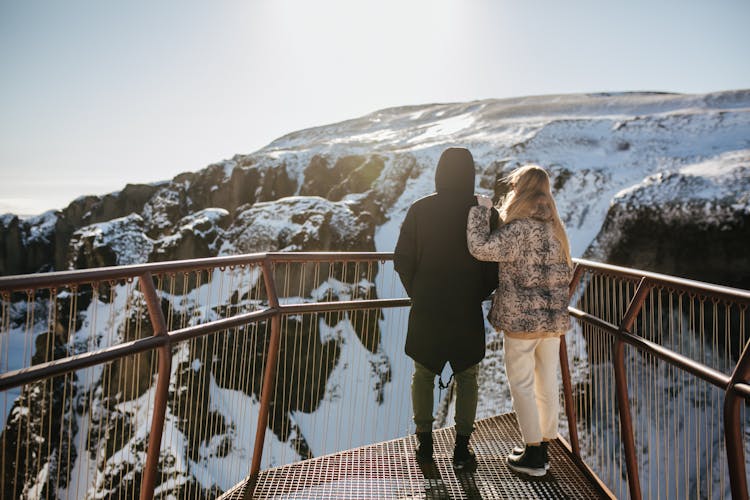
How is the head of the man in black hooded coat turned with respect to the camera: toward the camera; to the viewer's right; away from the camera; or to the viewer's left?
away from the camera

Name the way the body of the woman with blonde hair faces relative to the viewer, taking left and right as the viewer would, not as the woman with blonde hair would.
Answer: facing away from the viewer and to the left of the viewer

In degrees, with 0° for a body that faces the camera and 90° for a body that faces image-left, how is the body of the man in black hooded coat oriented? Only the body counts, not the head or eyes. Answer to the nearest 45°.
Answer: approximately 180°

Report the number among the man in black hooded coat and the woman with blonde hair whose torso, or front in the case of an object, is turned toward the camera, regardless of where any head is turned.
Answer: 0
